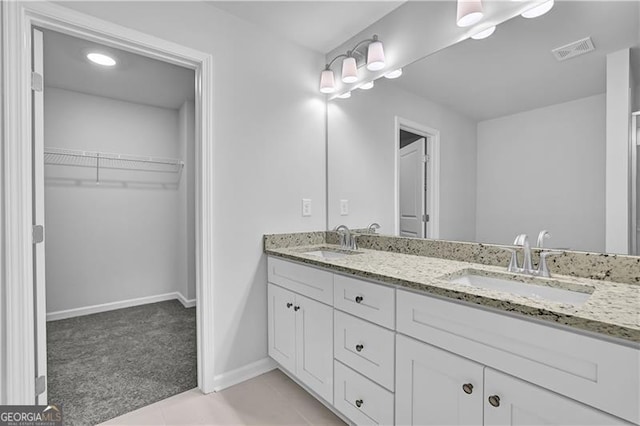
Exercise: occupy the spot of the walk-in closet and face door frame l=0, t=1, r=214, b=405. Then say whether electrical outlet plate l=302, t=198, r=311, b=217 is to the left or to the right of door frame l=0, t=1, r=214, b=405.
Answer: left

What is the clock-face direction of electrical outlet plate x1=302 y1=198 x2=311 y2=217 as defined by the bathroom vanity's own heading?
The electrical outlet plate is roughly at 3 o'clock from the bathroom vanity.

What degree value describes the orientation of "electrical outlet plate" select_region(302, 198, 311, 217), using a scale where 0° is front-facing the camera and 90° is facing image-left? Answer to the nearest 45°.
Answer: approximately 315°

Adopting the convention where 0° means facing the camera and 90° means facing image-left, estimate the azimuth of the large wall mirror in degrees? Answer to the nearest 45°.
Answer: approximately 45°

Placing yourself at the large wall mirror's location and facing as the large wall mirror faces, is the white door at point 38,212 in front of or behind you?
in front

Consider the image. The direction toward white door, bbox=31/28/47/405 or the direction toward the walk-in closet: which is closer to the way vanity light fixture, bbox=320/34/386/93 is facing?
the white door

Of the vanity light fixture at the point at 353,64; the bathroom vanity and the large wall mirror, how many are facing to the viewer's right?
0

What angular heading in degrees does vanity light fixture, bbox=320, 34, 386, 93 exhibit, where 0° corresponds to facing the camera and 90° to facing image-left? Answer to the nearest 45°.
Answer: approximately 45°

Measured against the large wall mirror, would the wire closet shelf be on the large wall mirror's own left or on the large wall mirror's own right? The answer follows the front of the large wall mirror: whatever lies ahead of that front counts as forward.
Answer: on the large wall mirror's own right

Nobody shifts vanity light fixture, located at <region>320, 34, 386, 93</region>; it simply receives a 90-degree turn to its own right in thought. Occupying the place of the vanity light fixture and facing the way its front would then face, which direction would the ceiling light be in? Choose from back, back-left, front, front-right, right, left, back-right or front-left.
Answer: front-left
